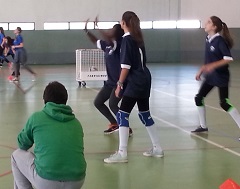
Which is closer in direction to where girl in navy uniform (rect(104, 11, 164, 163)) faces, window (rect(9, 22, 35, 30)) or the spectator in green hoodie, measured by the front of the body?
the window

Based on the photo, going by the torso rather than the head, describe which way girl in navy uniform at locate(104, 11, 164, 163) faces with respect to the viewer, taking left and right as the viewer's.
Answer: facing away from the viewer and to the left of the viewer

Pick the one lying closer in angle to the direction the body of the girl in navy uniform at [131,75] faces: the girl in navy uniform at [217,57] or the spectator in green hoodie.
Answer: the girl in navy uniform

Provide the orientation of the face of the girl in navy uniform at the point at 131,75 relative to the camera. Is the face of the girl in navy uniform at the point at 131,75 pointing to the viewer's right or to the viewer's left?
to the viewer's left

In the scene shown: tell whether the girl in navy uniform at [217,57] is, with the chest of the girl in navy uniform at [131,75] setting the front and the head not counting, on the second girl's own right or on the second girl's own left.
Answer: on the second girl's own right

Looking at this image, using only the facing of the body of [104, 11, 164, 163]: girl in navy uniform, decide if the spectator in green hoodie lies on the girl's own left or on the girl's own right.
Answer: on the girl's own left

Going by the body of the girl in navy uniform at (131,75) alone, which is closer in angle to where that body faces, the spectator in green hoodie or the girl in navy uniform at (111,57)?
the girl in navy uniform

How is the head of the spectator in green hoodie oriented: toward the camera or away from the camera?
away from the camera
